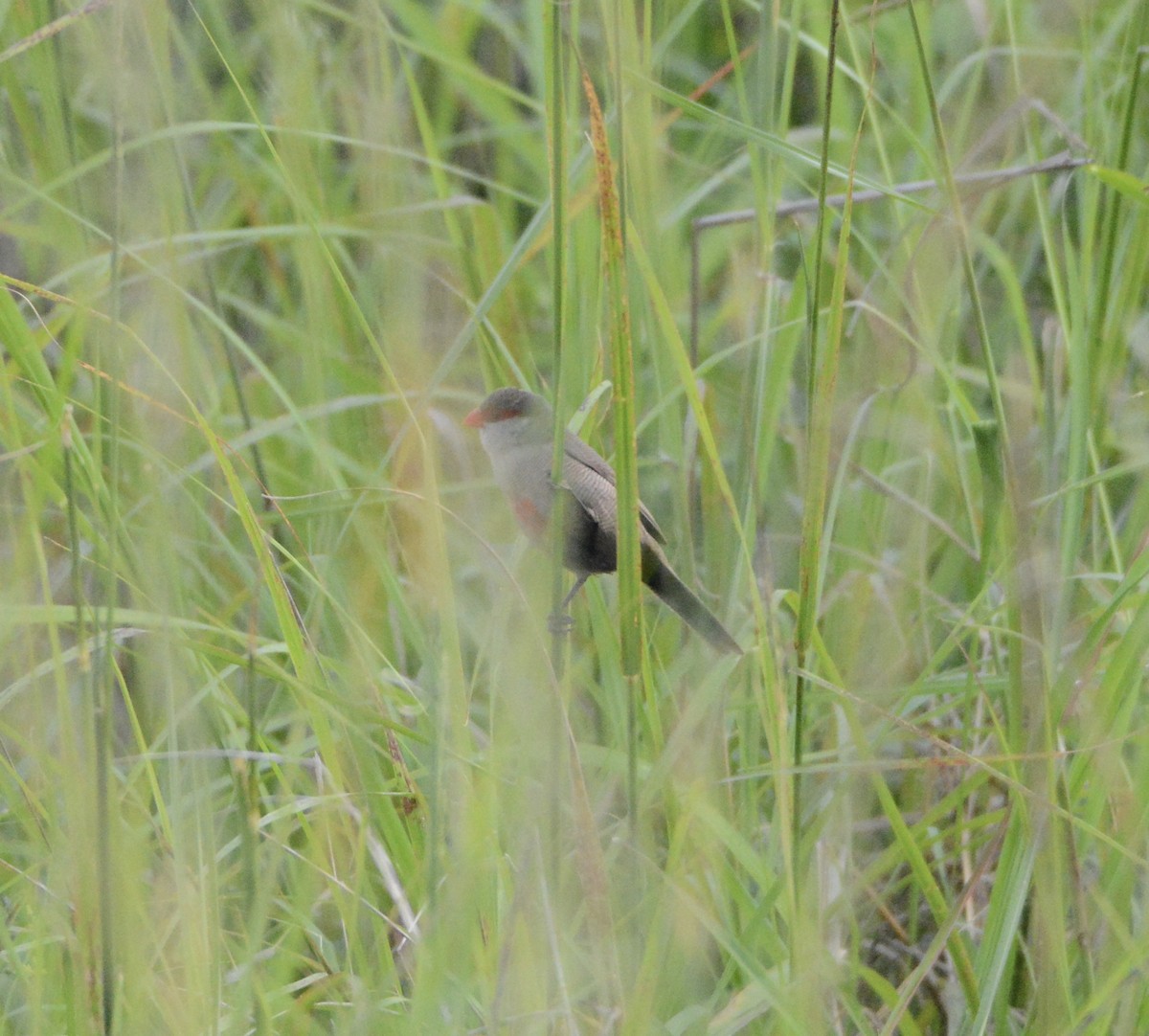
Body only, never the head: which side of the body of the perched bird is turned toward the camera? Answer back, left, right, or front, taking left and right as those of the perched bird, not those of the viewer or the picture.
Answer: left
